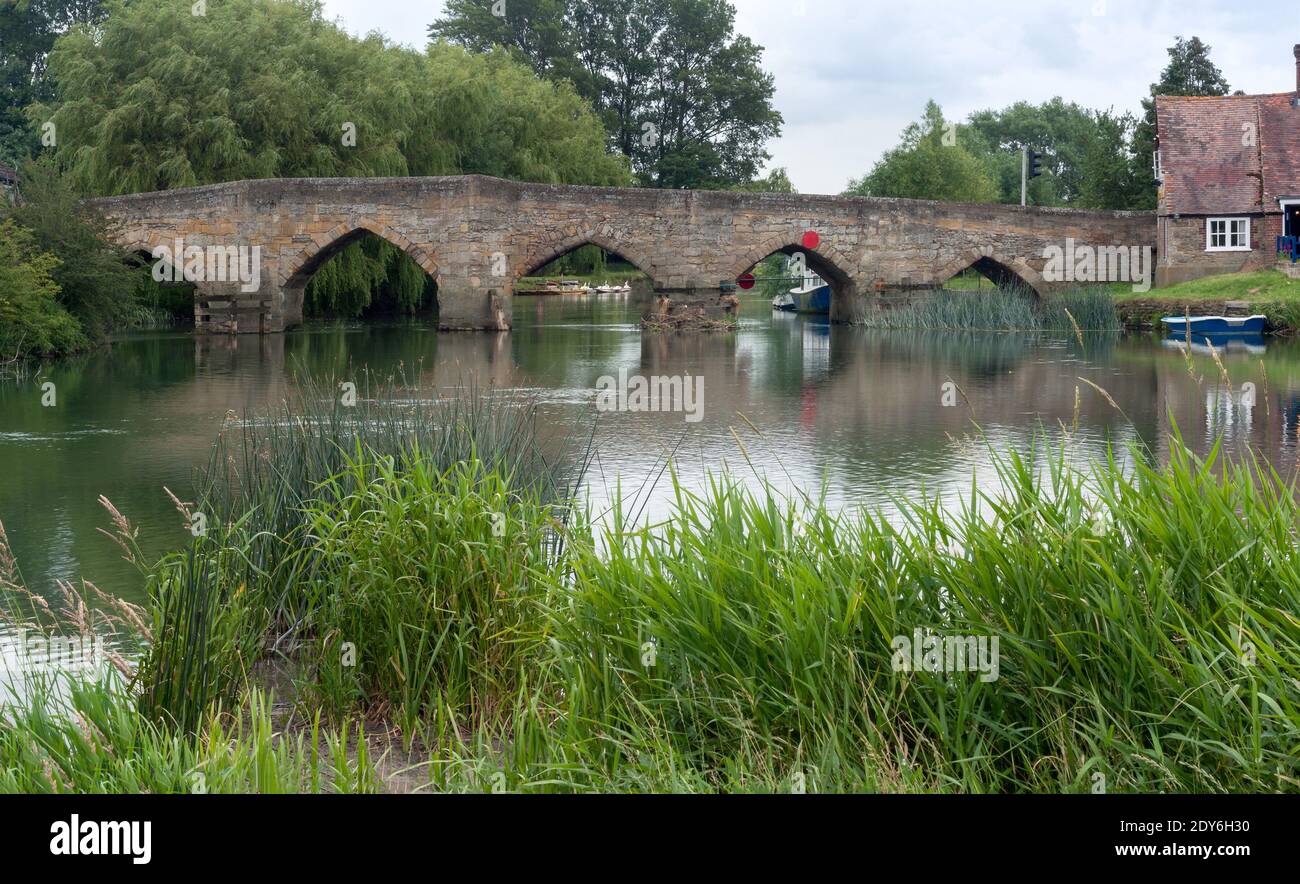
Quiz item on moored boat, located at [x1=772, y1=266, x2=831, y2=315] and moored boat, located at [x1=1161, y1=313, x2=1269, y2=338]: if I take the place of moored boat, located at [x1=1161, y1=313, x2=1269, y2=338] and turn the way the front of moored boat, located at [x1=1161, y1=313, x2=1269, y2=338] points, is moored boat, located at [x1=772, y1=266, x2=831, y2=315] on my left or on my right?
on my right

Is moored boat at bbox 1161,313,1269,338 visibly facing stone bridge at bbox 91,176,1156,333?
yes

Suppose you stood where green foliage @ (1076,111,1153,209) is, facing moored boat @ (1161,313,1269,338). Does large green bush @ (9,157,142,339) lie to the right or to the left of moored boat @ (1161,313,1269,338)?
right

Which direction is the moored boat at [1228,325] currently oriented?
to the viewer's left

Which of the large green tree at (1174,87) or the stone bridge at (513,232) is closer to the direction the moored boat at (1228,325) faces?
the stone bridge

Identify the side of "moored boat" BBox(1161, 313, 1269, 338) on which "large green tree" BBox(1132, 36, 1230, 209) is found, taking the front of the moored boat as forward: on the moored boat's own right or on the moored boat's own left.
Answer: on the moored boat's own right

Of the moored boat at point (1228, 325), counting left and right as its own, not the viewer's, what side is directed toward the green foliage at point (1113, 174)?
right

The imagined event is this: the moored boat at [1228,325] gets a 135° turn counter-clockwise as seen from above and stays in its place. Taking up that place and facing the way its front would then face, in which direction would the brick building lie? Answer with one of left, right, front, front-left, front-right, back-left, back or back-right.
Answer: back-left

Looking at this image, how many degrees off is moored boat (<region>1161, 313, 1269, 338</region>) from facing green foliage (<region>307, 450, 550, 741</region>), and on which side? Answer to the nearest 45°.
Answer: approximately 90° to its left

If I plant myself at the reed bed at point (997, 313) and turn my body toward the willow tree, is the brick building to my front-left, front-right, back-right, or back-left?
back-right
